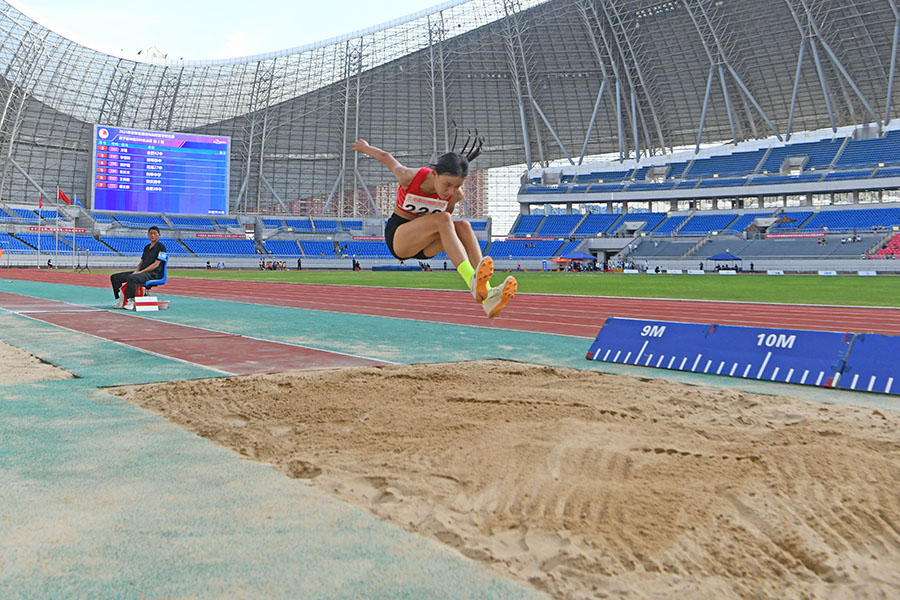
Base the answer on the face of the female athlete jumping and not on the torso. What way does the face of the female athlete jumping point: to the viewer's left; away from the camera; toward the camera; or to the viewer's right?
toward the camera

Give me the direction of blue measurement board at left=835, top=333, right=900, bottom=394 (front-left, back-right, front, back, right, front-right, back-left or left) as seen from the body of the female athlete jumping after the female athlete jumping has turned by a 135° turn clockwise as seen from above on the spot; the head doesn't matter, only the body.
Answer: back

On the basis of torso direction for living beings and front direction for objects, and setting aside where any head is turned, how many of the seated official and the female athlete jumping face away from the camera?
0

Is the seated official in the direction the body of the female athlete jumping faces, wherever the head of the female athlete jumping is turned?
no
